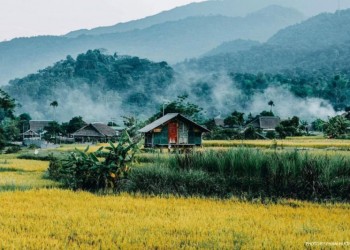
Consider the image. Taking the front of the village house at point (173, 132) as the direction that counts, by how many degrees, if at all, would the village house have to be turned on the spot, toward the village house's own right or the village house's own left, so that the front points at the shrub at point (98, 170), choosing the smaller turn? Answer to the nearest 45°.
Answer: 0° — it already faces it

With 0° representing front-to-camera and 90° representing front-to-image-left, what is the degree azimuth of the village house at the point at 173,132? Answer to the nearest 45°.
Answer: approximately 0°
